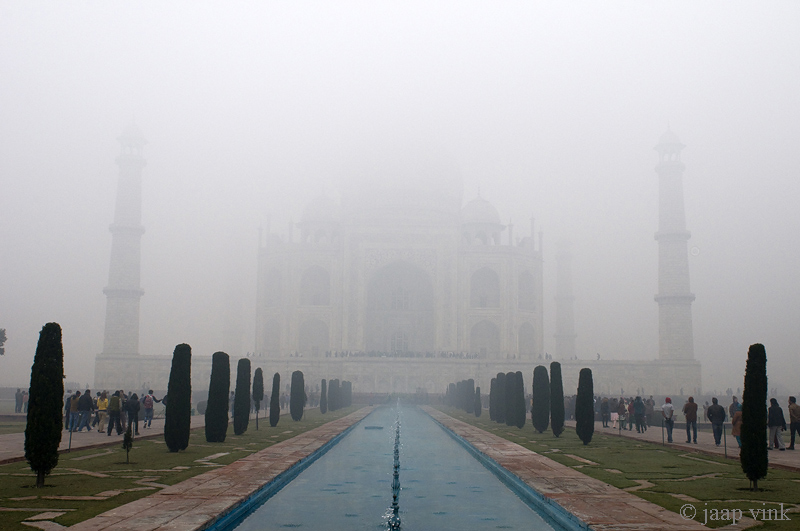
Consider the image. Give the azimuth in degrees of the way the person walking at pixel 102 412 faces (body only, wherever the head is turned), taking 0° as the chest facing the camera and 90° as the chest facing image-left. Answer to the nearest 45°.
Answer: approximately 180°

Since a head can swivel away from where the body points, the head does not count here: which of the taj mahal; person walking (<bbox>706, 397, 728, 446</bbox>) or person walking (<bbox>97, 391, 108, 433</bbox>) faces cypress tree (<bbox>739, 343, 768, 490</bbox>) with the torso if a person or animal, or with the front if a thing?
the taj mahal

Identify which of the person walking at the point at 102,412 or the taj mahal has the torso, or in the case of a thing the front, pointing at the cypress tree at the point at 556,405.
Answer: the taj mahal

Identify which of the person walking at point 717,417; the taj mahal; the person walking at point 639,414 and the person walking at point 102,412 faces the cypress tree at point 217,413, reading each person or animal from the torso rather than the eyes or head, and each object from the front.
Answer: the taj mahal

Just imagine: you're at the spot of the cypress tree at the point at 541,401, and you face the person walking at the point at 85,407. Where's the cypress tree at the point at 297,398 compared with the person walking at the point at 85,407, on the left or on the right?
right

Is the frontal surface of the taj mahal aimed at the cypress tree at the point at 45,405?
yes

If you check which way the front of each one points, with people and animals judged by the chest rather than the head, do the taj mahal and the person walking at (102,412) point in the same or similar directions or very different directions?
very different directions
